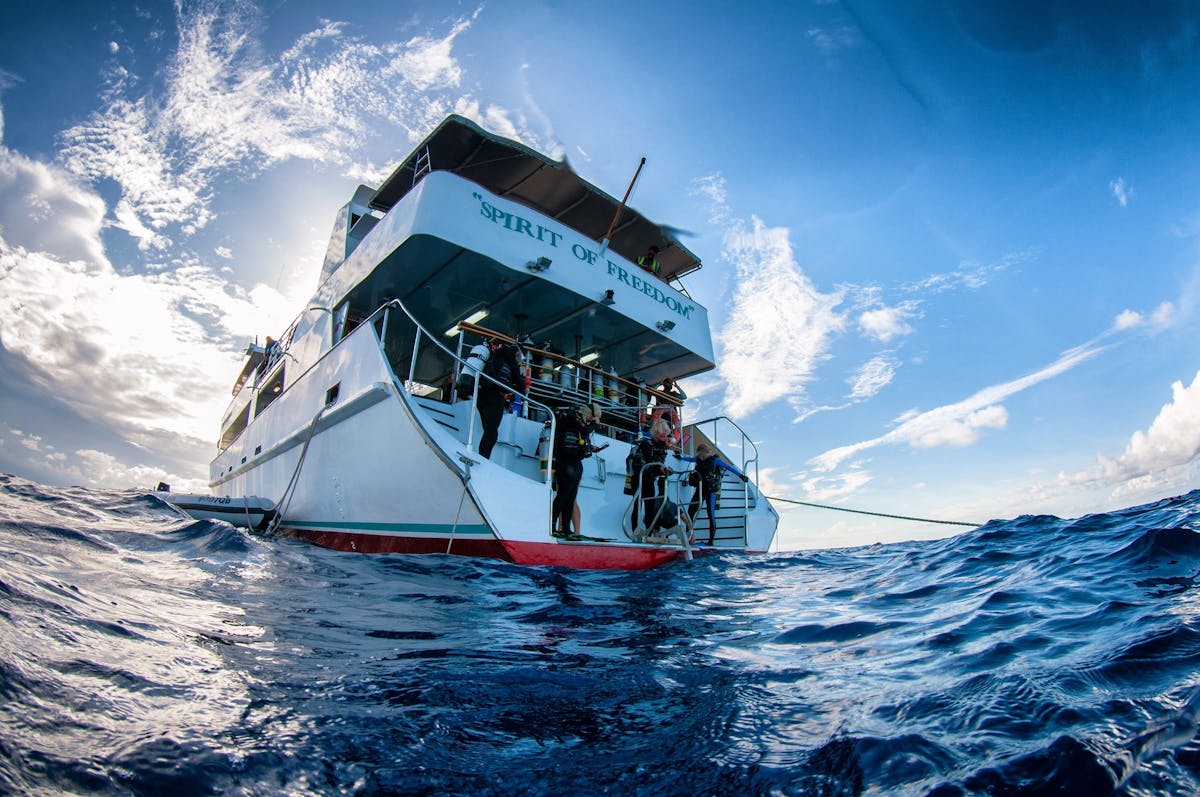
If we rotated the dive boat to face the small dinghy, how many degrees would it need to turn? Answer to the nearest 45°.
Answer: approximately 45° to its left

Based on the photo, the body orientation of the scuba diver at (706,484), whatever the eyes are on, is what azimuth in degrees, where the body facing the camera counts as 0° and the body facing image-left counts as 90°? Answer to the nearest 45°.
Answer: approximately 45°

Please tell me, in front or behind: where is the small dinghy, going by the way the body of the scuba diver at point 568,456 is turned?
behind

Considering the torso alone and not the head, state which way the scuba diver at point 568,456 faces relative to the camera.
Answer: to the viewer's right
